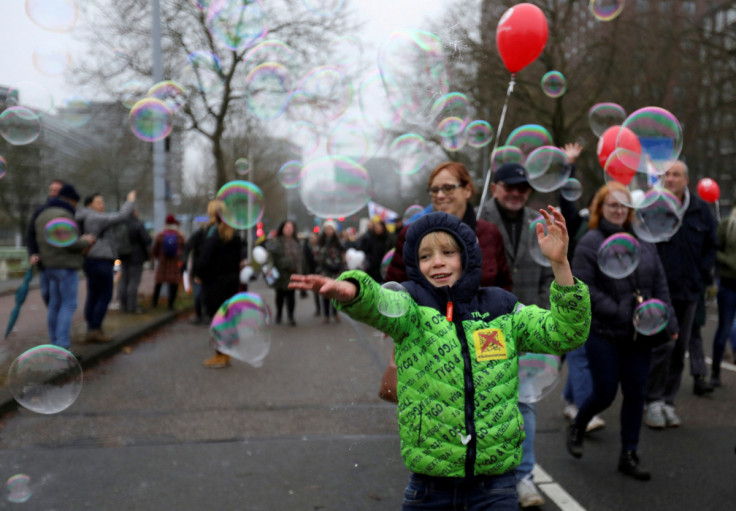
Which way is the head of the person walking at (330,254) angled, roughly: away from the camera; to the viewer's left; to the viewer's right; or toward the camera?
toward the camera

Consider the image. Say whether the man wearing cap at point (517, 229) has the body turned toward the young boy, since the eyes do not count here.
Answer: yes

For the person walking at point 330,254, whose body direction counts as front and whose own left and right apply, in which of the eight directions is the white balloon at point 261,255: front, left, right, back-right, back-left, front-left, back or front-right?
front-right

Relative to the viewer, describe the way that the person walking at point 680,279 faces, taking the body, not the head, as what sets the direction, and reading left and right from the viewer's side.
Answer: facing the viewer and to the left of the viewer

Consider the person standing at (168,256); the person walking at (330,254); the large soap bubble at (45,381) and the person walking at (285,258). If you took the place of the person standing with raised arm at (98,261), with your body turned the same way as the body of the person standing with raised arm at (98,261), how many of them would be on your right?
1

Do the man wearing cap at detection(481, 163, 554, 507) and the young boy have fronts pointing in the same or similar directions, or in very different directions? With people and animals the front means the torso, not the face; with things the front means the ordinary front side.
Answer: same or similar directions

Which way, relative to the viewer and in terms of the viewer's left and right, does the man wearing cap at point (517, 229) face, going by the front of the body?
facing the viewer

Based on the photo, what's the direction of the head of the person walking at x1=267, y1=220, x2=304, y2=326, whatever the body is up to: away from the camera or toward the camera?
toward the camera

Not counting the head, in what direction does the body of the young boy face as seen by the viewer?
toward the camera

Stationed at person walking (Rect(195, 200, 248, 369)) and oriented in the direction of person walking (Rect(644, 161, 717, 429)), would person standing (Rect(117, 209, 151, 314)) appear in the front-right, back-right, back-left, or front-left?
back-left

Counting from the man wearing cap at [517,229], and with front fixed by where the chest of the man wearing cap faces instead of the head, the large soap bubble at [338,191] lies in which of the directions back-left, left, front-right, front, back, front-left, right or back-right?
front-right

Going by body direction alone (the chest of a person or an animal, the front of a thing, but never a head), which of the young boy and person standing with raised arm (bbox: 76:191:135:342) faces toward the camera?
the young boy

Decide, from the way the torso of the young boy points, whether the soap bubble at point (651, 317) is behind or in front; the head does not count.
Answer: behind

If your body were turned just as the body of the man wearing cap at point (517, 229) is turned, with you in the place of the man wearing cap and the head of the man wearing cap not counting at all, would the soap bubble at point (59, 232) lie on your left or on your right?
on your right
